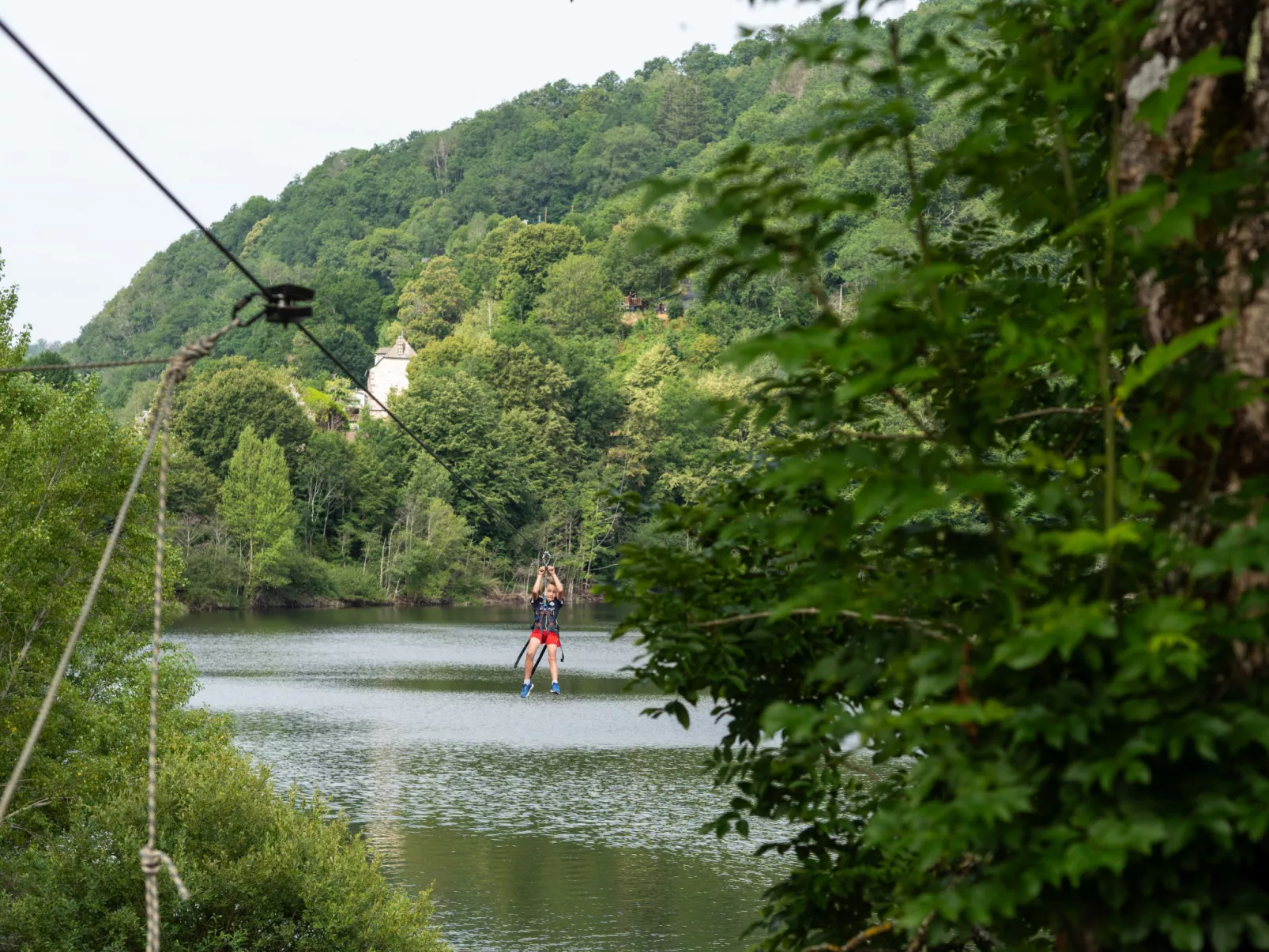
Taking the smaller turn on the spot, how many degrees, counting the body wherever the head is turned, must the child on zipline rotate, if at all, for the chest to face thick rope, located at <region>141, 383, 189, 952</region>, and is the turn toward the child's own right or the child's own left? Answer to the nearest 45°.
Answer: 0° — they already face it

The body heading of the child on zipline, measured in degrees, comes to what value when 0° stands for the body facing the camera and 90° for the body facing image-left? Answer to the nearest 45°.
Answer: approximately 0°

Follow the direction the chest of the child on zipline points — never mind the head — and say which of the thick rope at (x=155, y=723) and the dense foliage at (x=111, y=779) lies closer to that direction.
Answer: the thick rope

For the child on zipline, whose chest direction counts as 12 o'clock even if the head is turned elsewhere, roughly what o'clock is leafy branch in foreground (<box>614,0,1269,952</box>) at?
The leafy branch in foreground is roughly at 12 o'clock from the child on zipline.
